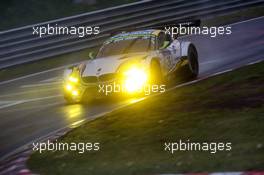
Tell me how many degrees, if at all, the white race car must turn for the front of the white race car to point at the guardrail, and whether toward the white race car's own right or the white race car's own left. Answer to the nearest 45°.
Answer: approximately 135° to the white race car's own right

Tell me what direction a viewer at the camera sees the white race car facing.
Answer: facing the viewer and to the left of the viewer
